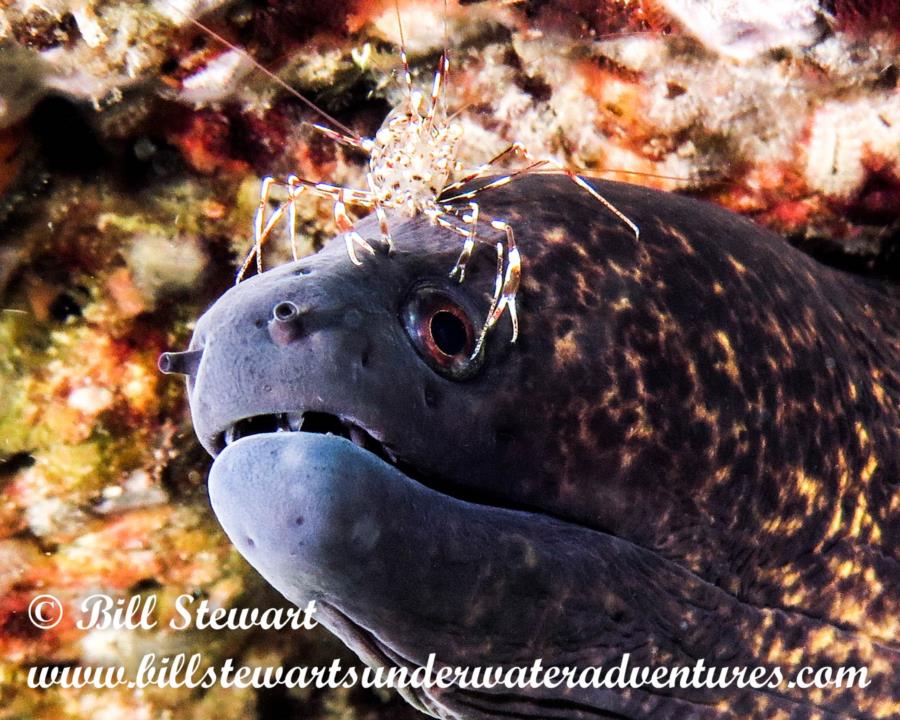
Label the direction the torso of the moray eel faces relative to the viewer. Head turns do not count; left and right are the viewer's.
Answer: facing the viewer and to the left of the viewer
